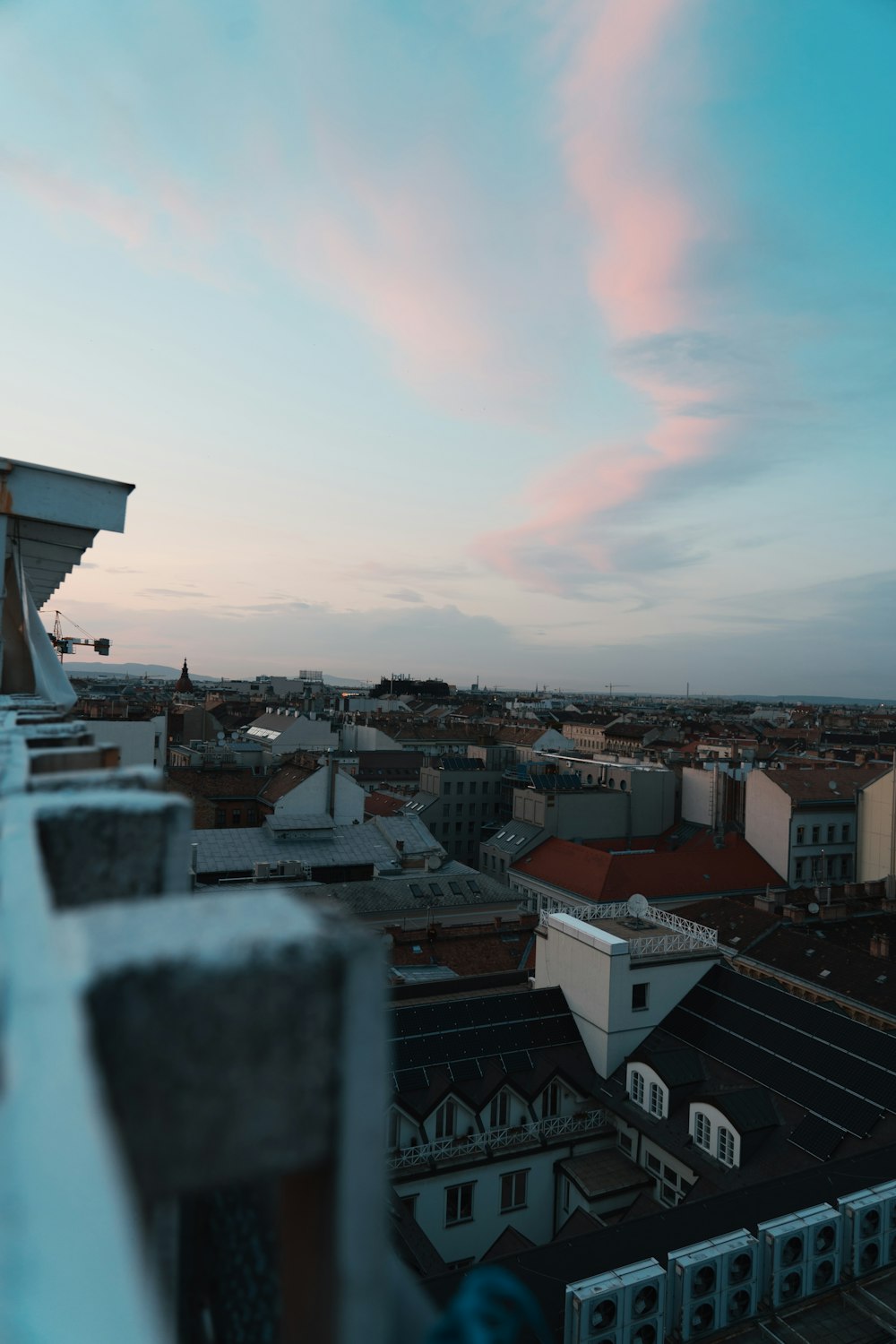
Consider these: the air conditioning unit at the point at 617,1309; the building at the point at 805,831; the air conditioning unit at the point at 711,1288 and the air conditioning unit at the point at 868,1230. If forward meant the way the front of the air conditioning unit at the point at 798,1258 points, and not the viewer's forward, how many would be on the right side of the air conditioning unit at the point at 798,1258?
2

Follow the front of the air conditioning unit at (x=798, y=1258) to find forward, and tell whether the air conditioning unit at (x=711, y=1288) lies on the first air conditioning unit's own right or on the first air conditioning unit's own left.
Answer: on the first air conditioning unit's own right

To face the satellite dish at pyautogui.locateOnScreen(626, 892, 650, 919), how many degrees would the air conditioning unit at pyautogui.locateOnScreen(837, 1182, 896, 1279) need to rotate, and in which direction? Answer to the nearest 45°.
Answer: approximately 180°

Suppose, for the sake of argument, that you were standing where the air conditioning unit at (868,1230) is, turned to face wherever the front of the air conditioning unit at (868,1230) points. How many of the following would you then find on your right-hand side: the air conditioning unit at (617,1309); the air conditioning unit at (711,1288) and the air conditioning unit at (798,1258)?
3

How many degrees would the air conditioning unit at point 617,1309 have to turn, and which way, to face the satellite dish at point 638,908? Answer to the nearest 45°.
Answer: approximately 135° to its left

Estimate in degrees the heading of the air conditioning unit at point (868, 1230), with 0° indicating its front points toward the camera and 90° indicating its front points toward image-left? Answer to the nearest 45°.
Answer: approximately 315°

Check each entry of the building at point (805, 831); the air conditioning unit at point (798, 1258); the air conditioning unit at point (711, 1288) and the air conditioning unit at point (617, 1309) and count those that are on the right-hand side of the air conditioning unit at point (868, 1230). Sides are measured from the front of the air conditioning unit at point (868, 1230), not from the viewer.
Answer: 3

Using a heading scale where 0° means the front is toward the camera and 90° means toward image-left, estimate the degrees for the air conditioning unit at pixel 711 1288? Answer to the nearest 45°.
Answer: approximately 315°

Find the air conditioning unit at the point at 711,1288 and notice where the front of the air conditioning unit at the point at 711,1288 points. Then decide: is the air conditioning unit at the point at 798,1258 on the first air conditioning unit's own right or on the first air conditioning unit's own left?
on the first air conditioning unit's own left

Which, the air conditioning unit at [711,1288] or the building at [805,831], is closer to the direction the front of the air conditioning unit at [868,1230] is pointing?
the air conditioning unit
